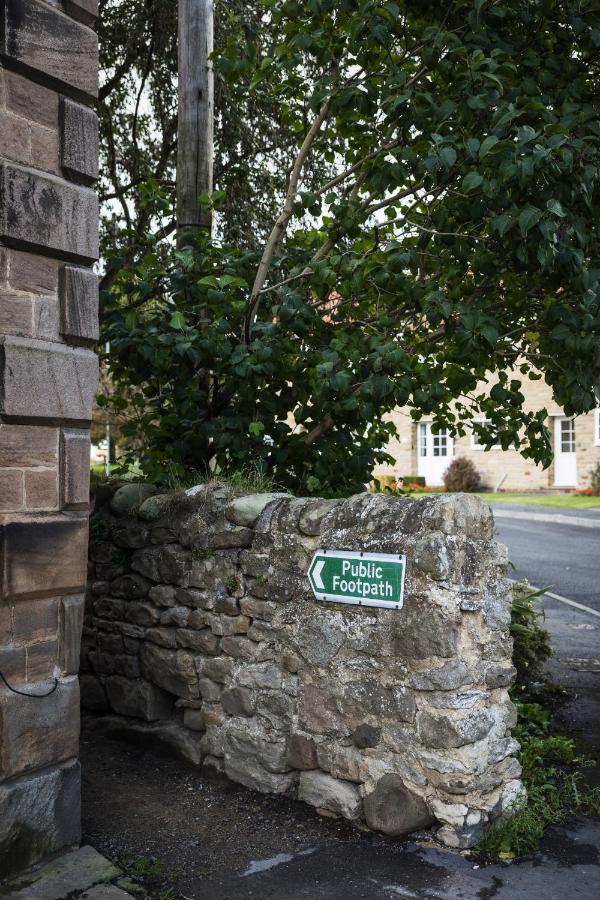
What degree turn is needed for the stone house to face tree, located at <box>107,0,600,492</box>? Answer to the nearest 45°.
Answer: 0° — it already faces it

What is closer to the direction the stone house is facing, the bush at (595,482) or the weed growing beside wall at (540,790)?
the weed growing beside wall

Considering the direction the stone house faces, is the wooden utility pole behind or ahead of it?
ahead

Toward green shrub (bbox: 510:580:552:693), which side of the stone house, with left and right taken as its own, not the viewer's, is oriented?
front

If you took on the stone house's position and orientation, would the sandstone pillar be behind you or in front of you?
in front

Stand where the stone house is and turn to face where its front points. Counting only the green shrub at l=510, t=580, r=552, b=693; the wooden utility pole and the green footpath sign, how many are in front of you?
3

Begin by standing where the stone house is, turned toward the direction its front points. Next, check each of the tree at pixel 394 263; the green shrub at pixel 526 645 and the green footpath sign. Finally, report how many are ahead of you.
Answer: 3

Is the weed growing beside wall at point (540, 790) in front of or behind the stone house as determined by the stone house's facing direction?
in front

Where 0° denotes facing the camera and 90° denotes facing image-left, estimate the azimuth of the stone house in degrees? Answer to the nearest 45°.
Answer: approximately 0°

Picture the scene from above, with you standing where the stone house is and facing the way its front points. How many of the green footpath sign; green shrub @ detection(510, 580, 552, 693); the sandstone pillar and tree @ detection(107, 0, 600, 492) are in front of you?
4

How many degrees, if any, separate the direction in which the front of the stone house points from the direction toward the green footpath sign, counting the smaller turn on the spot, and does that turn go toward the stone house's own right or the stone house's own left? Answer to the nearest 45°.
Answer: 0° — it already faces it

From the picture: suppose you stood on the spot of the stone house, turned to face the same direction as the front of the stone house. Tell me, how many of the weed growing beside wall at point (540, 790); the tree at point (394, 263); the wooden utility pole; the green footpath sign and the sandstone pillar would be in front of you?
5
